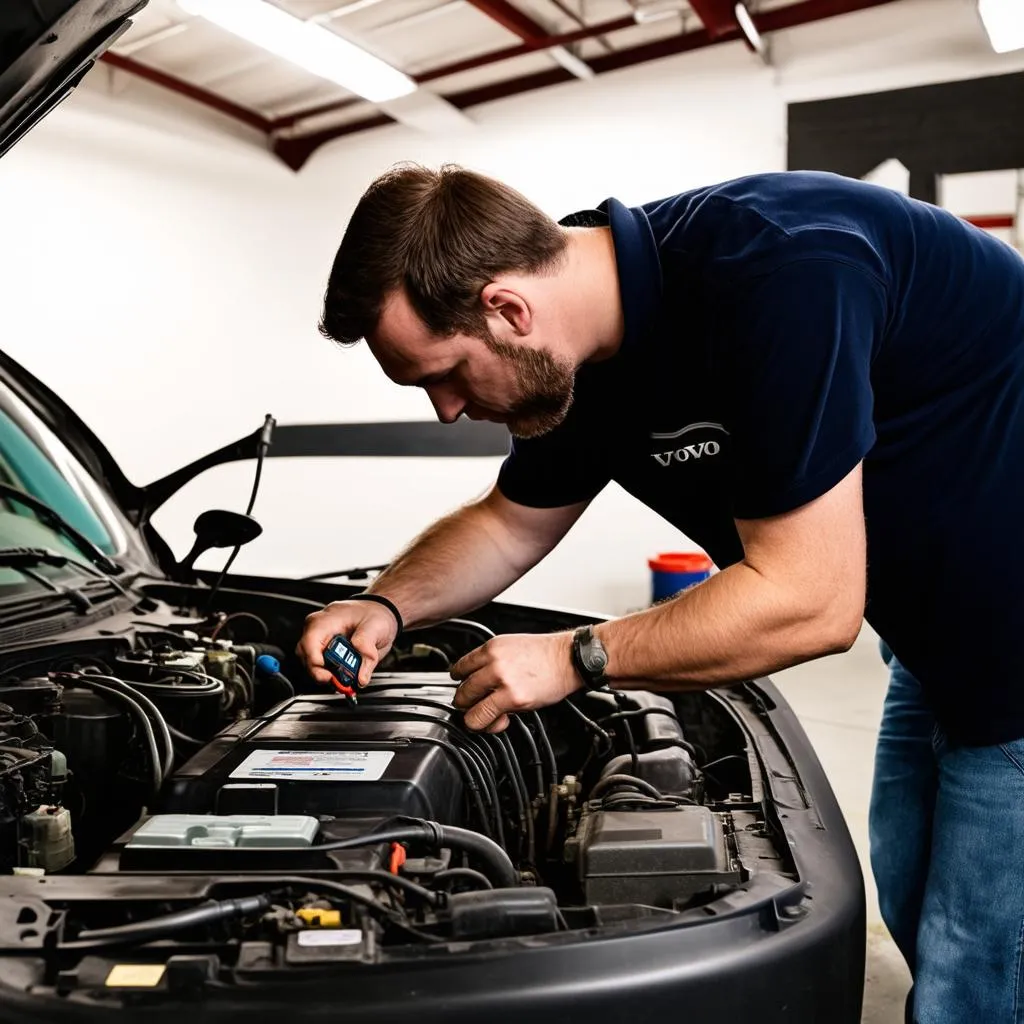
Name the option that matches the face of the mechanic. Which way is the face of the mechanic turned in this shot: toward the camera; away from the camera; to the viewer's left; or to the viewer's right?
to the viewer's left

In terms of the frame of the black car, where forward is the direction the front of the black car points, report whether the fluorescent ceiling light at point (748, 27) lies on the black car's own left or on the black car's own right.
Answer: on the black car's own left

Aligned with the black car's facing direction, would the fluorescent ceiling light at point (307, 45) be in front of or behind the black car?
behind

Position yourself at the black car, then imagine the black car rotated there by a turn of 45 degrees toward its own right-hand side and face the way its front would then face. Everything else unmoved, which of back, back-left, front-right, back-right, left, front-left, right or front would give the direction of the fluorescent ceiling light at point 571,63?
back

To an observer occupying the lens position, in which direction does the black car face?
facing the viewer and to the right of the viewer

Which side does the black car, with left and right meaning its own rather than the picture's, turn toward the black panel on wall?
left

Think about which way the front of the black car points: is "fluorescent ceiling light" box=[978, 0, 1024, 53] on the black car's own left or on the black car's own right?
on the black car's own left
